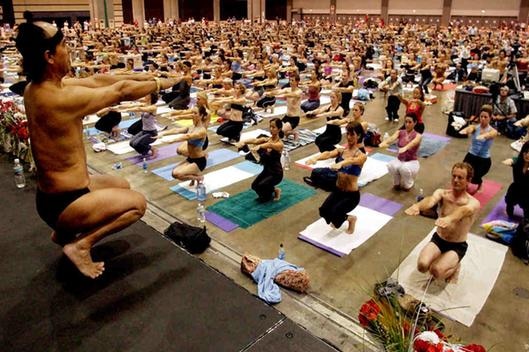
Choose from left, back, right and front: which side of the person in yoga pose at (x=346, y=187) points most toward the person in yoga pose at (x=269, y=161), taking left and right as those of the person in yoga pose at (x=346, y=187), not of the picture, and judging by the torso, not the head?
right

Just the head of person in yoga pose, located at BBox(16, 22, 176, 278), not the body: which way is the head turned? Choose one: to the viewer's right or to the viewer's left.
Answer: to the viewer's right

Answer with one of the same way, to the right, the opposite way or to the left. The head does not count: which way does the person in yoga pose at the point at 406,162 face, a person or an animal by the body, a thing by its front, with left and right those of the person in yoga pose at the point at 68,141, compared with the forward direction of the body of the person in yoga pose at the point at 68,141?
the opposite way

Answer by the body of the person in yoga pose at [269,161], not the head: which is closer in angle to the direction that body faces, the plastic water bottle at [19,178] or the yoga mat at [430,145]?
the plastic water bottle

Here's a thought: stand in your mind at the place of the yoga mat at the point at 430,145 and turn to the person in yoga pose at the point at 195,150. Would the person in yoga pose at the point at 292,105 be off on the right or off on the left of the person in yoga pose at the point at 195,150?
right

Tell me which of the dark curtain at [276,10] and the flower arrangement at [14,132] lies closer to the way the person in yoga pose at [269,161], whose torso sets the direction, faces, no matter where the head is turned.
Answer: the flower arrangement

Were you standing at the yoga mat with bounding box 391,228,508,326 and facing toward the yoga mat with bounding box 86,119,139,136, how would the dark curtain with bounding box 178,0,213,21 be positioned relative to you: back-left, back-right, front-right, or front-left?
front-right

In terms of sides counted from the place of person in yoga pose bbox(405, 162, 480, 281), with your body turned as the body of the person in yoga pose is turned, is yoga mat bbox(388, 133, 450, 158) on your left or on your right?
on your right

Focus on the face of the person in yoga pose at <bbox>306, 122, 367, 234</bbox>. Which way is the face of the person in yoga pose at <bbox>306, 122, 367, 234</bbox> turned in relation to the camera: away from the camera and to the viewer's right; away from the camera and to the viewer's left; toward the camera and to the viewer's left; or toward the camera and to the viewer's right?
toward the camera and to the viewer's left

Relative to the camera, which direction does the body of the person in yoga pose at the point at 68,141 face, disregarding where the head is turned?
to the viewer's right

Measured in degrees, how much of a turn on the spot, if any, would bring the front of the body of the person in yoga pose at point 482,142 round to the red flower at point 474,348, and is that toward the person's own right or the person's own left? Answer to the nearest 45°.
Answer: approximately 45° to the person's own left

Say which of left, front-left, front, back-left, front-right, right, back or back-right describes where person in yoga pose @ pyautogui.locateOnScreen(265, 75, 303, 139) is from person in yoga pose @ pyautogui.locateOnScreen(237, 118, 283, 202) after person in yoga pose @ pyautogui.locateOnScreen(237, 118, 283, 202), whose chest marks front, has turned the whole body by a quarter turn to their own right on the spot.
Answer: front-right

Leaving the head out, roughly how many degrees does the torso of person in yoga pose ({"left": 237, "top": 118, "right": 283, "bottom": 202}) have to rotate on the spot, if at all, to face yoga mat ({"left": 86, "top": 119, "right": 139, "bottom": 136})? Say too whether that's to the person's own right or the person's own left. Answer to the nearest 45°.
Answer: approximately 90° to the person's own right

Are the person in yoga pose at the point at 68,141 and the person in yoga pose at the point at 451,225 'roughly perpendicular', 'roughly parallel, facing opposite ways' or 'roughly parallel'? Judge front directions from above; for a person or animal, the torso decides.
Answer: roughly parallel, facing opposite ways

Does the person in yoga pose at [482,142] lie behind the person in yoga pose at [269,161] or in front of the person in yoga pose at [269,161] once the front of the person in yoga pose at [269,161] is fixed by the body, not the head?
behind

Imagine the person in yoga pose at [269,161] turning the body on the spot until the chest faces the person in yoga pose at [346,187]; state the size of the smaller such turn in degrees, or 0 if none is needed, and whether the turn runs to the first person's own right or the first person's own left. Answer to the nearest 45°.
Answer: approximately 90° to the first person's own left

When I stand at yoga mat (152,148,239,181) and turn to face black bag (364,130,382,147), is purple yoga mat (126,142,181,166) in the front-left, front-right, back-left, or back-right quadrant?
back-left

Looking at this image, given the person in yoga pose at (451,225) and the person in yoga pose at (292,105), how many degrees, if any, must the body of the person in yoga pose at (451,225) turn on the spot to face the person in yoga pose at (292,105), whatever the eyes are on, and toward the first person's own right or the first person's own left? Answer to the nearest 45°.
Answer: approximately 90° to the first person's own right

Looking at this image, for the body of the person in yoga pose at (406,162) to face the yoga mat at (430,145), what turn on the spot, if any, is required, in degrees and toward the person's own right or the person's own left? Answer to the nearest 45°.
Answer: approximately 135° to the person's own right

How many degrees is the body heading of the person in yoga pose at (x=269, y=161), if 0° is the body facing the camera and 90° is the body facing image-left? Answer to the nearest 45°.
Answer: approximately 45°

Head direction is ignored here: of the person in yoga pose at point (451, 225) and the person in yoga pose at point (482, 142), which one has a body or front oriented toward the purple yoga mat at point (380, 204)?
the person in yoga pose at point (482, 142)
